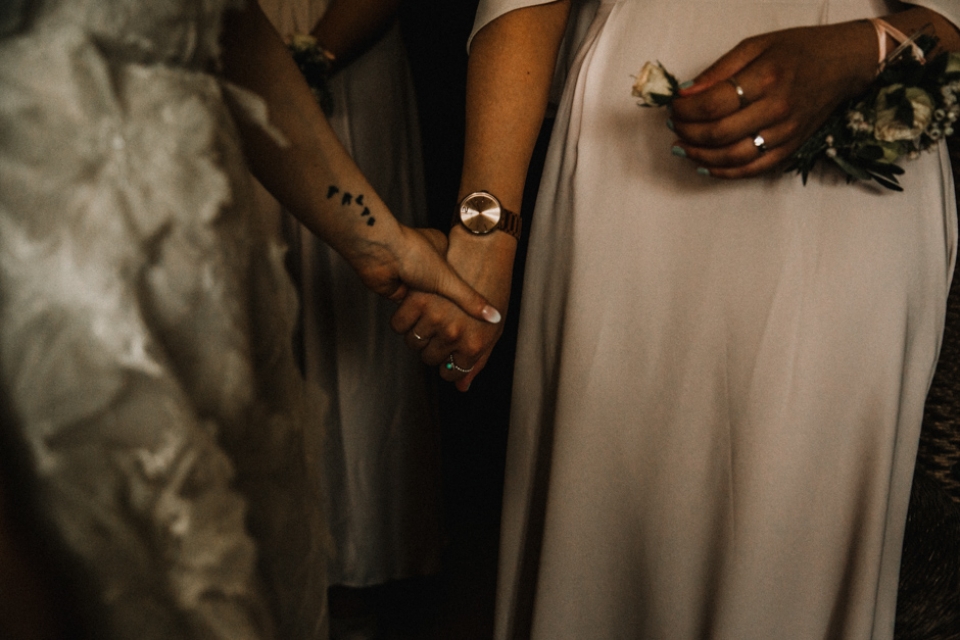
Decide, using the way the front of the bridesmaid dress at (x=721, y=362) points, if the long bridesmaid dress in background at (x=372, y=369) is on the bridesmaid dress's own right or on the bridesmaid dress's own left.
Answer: on the bridesmaid dress's own right

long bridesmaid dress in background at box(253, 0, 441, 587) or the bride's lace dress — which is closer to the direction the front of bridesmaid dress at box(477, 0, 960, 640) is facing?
the bride's lace dress

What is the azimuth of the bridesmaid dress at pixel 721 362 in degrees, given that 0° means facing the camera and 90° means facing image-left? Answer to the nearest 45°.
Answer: approximately 0°
